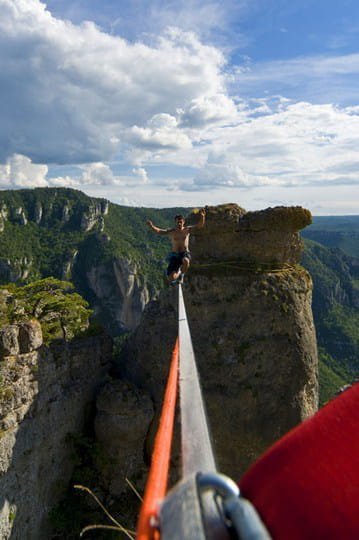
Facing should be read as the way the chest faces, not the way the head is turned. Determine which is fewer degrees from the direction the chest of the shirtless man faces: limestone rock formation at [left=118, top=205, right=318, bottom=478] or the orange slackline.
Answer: the orange slackline

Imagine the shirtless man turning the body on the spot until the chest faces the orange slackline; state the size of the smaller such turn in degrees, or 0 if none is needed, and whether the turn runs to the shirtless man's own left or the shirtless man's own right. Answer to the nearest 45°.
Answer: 0° — they already face it

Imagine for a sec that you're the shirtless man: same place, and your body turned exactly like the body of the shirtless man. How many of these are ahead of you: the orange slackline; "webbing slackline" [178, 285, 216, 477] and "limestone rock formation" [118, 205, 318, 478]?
2

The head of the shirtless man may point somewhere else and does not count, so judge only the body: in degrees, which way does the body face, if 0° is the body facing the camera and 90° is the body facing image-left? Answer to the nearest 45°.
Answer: approximately 0°

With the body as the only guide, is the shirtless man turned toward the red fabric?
yes

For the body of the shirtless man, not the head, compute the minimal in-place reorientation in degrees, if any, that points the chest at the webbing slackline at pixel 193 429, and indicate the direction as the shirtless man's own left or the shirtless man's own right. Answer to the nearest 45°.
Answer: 0° — they already face it
